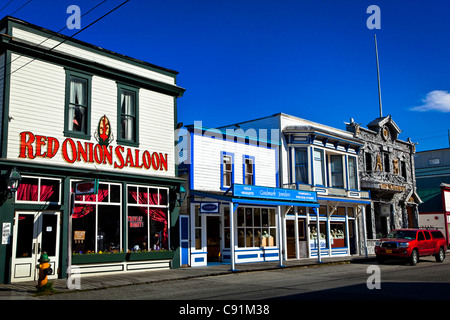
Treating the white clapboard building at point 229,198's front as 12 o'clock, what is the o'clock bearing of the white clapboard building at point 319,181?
the white clapboard building at point 319,181 is roughly at 9 o'clock from the white clapboard building at point 229,198.

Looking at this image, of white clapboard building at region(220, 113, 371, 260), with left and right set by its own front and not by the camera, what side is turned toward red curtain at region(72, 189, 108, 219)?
right

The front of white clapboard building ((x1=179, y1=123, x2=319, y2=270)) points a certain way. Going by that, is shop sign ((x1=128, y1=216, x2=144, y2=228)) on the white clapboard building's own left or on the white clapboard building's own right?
on the white clapboard building's own right

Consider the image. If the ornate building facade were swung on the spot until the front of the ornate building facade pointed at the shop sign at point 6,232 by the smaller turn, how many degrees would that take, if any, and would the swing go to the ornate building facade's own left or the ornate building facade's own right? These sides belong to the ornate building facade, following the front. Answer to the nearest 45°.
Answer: approximately 90° to the ornate building facade's own right

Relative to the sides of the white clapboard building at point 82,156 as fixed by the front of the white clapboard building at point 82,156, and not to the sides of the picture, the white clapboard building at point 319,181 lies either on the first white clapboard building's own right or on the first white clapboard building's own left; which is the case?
on the first white clapboard building's own left
